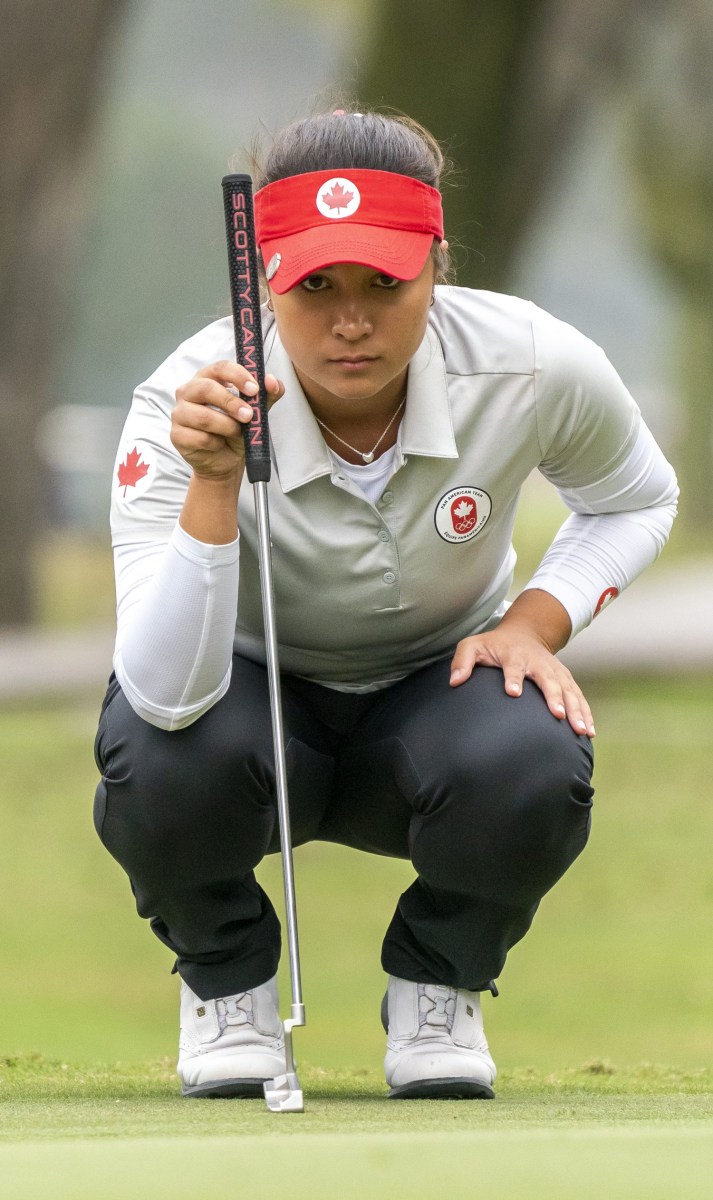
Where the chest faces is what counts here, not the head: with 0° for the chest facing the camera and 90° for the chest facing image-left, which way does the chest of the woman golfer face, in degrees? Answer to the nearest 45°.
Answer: approximately 0°
